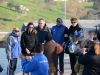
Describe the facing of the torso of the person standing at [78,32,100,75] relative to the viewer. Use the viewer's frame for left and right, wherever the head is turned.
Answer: facing away from the viewer and to the left of the viewer

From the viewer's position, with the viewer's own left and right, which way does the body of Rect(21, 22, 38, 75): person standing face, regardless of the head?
facing the viewer

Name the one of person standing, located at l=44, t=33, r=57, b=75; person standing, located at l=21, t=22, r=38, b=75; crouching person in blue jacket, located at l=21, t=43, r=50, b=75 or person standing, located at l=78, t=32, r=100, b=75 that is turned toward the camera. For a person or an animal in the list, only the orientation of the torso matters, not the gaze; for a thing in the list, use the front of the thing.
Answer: person standing, located at l=21, t=22, r=38, b=75

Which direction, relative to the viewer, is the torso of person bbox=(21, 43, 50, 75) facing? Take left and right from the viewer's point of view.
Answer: facing away from the viewer and to the left of the viewer

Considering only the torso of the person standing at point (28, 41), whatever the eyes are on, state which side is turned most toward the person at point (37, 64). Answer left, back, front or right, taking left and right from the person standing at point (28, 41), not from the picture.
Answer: front

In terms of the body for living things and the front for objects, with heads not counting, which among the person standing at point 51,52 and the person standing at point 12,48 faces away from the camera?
the person standing at point 51,52

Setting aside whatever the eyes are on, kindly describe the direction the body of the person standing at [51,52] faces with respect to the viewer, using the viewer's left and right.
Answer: facing away from the viewer

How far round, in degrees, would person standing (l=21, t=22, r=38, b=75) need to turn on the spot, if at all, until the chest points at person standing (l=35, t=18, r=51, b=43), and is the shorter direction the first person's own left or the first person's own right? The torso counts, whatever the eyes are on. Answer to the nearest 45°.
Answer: approximately 90° to the first person's own left

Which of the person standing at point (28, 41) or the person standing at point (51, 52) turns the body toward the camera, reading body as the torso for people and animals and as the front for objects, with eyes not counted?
the person standing at point (28, 41)

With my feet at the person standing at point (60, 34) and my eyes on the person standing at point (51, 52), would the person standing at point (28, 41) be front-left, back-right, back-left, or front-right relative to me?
front-right

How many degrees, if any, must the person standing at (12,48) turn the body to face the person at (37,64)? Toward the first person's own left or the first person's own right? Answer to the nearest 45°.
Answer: approximately 45° to the first person's own right
